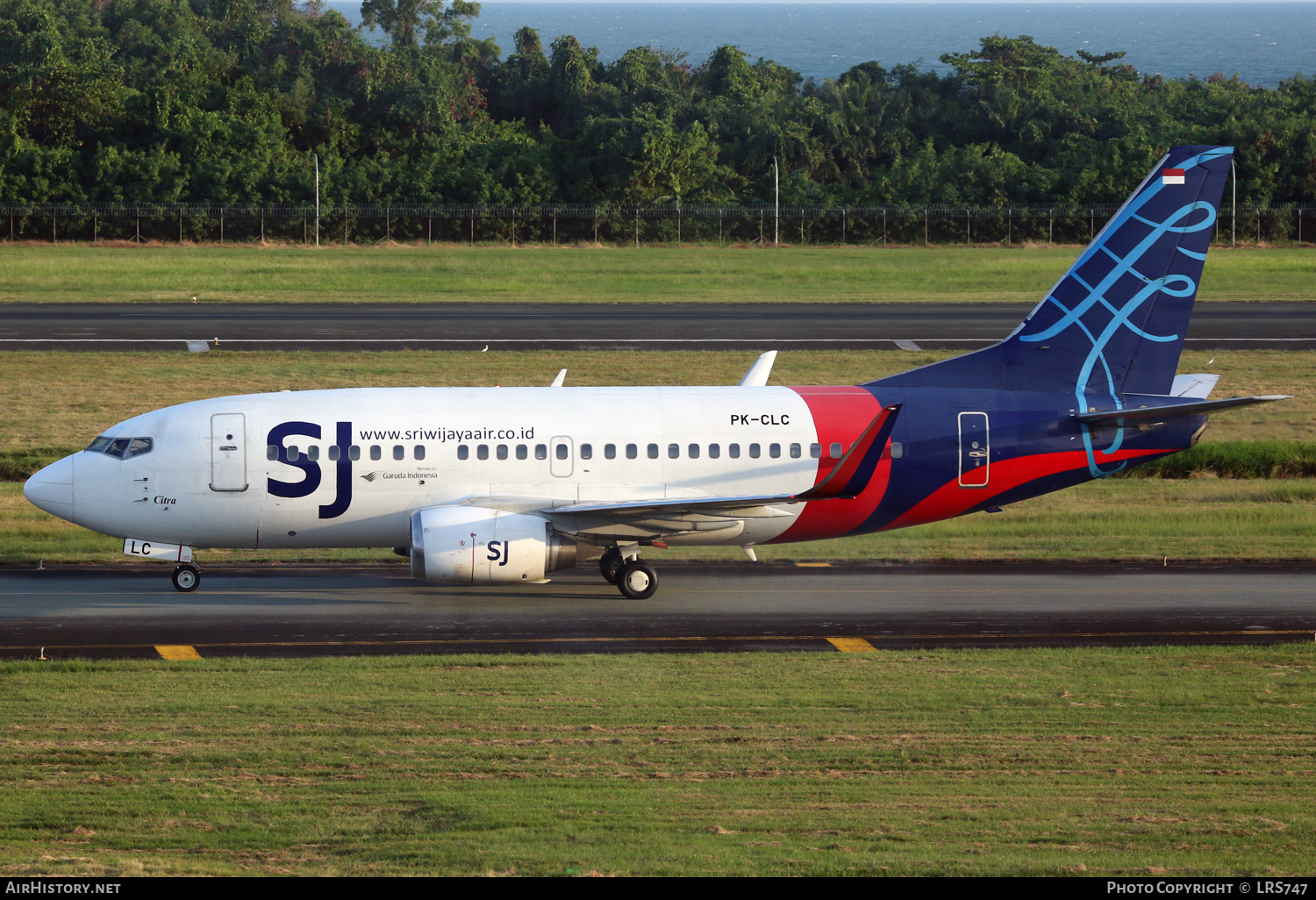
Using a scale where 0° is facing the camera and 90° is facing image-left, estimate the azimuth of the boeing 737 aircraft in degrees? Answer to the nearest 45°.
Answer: approximately 90°
